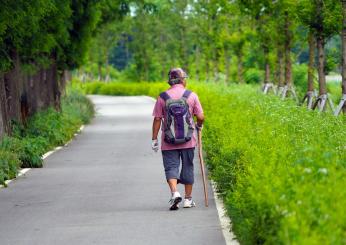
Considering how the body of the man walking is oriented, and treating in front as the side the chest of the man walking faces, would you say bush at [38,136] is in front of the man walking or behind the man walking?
in front

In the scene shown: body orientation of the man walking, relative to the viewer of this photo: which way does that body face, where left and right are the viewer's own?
facing away from the viewer

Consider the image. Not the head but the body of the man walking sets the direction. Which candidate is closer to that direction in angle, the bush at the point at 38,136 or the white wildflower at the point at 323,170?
the bush
